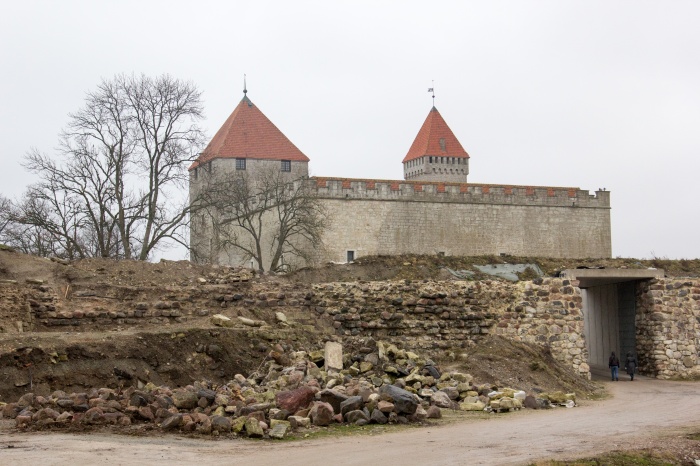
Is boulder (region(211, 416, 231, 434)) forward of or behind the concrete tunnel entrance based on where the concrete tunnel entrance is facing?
forward

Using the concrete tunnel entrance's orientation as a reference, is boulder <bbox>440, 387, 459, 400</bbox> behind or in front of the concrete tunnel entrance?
in front

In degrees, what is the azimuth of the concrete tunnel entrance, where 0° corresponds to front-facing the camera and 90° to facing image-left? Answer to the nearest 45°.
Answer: approximately 0°
